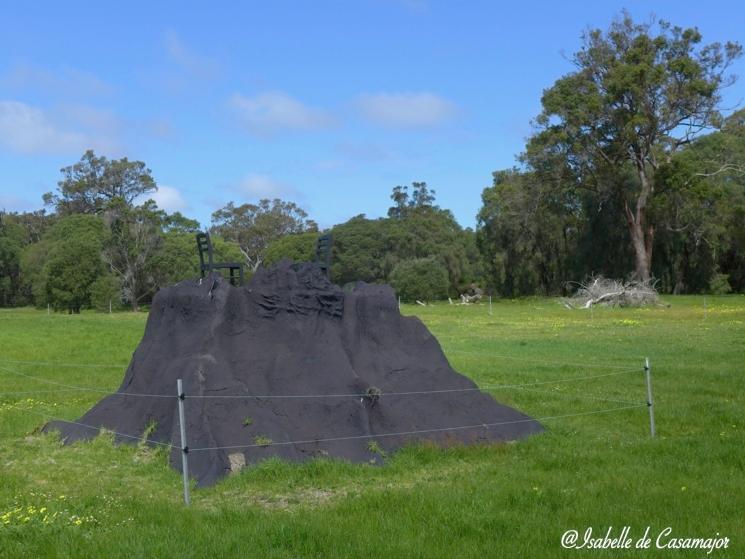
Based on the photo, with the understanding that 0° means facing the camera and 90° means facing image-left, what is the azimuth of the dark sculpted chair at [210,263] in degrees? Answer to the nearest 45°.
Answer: approximately 270°
